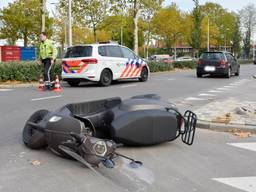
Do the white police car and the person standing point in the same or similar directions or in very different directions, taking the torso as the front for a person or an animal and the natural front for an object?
very different directions

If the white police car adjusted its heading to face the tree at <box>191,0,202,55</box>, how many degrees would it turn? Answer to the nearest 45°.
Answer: approximately 45° to its left

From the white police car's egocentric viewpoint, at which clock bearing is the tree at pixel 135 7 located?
The tree is roughly at 11 o'clock from the white police car.

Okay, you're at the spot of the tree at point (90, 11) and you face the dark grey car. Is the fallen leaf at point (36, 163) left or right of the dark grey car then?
right

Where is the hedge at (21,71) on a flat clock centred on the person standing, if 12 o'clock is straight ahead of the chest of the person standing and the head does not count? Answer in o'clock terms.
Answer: The hedge is roughly at 4 o'clock from the person standing.

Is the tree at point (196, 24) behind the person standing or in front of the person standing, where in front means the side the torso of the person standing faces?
behind
